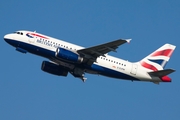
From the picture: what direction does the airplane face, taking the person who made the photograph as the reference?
facing to the left of the viewer
